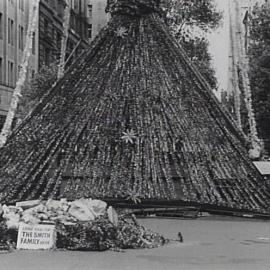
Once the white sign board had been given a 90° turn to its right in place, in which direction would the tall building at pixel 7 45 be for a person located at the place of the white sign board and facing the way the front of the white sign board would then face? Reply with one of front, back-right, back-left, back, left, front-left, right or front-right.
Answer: right

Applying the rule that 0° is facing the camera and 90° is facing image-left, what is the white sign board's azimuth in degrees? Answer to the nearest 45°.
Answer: approximately 0°
